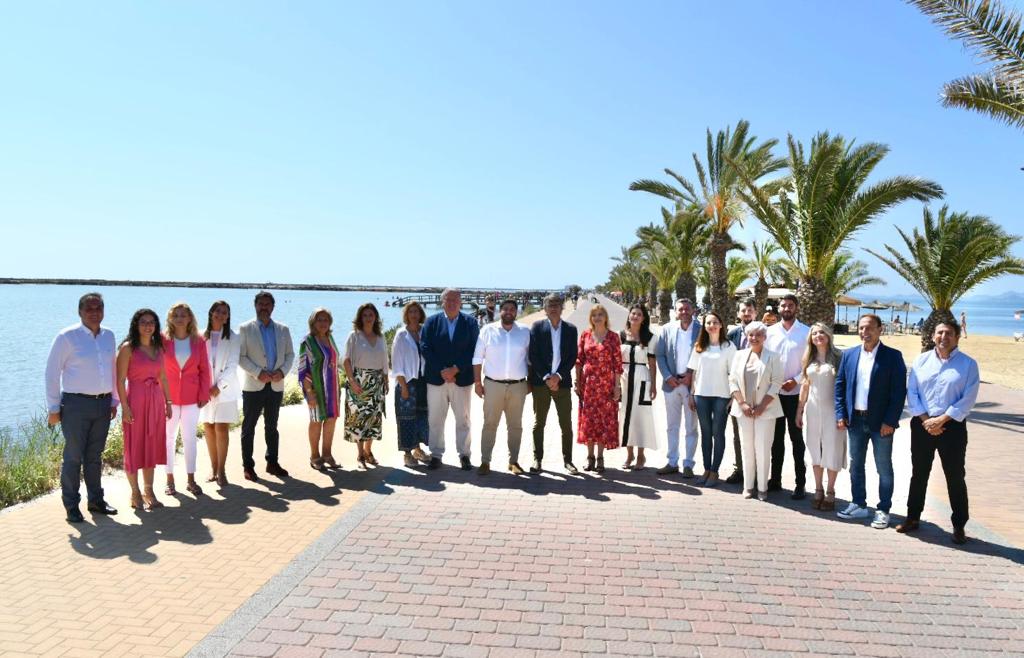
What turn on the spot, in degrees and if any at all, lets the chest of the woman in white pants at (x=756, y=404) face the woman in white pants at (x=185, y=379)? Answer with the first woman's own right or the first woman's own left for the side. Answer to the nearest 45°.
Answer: approximately 90° to the first woman's own right

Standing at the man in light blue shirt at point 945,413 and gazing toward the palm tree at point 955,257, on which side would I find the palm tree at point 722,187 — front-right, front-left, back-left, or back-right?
front-left

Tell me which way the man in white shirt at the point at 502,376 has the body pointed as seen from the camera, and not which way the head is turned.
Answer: toward the camera

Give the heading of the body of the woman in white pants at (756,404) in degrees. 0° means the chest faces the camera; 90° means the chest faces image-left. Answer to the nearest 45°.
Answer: approximately 0°

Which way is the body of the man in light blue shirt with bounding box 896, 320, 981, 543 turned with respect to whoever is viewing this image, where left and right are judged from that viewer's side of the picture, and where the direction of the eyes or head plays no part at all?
facing the viewer

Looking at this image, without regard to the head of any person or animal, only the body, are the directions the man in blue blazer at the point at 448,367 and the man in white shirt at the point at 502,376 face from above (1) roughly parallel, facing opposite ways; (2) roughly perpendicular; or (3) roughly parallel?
roughly parallel

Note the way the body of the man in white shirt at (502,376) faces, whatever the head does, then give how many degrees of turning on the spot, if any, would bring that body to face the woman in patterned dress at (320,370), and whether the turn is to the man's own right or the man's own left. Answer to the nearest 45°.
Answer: approximately 90° to the man's own right

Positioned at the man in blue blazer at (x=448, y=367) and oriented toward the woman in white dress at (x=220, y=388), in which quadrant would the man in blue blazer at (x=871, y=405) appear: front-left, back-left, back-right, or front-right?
back-left

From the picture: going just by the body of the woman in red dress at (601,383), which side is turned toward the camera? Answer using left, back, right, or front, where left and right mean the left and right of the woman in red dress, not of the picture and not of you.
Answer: front

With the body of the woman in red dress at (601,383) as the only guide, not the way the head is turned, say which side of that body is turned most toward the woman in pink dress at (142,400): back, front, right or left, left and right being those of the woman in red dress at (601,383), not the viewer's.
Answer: right

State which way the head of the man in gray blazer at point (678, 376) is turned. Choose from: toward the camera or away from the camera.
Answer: toward the camera

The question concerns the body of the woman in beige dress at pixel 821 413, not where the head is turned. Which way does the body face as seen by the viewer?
toward the camera
